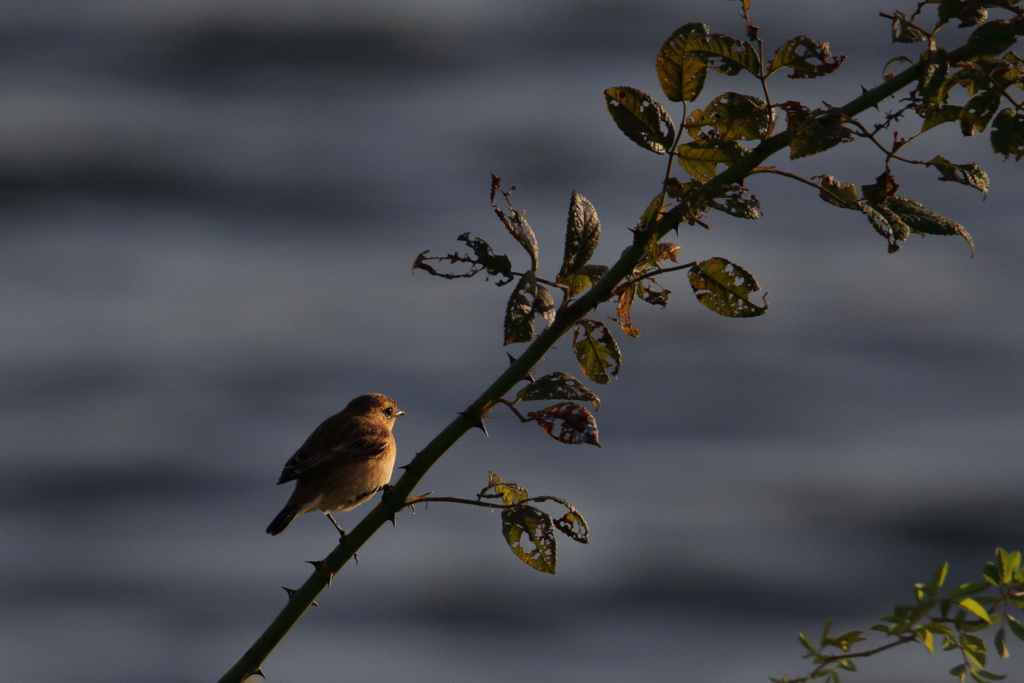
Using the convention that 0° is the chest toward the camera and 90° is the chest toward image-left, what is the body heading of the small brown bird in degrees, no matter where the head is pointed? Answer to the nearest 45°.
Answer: approximately 270°
